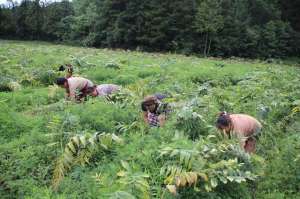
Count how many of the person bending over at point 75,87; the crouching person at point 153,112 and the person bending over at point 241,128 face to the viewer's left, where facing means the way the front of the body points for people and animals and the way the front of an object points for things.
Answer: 2

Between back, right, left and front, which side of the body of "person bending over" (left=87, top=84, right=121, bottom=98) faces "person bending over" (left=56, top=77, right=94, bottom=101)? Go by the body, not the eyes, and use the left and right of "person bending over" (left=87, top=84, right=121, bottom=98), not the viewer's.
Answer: front

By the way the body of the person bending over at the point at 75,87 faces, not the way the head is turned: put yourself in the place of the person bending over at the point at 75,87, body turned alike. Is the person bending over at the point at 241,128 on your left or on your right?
on your left

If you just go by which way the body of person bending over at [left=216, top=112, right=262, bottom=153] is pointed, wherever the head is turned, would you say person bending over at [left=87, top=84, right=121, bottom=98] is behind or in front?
in front

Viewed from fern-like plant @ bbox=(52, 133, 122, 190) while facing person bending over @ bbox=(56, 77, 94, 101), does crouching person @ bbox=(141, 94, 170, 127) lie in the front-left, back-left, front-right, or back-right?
front-right

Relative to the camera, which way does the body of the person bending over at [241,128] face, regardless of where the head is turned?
to the viewer's left

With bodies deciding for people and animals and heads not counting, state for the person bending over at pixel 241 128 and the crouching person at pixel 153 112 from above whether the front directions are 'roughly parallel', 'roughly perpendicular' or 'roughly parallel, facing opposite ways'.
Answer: roughly perpendicular

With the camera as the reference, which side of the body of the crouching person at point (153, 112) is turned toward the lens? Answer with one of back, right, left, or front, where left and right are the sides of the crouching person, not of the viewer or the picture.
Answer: front

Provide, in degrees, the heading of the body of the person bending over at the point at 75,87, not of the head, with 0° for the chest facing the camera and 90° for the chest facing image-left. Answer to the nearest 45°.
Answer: approximately 90°

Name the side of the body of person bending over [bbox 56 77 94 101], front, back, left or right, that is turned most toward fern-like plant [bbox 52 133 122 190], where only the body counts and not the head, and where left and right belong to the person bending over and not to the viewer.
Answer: left

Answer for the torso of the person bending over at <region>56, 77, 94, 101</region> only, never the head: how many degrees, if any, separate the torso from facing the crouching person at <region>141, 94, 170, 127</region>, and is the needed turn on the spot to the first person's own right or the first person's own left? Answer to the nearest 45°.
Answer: approximately 135° to the first person's own left

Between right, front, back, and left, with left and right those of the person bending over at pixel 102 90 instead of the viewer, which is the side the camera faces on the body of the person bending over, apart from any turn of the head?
left

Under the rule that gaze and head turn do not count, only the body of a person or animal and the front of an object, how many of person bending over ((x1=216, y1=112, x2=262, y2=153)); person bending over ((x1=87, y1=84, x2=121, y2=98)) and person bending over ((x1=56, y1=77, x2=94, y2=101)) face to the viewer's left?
3

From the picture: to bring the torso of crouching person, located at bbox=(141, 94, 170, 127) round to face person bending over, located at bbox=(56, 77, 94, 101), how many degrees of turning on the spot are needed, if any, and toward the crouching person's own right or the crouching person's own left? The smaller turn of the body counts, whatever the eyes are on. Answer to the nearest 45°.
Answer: approximately 135° to the crouching person's own right
